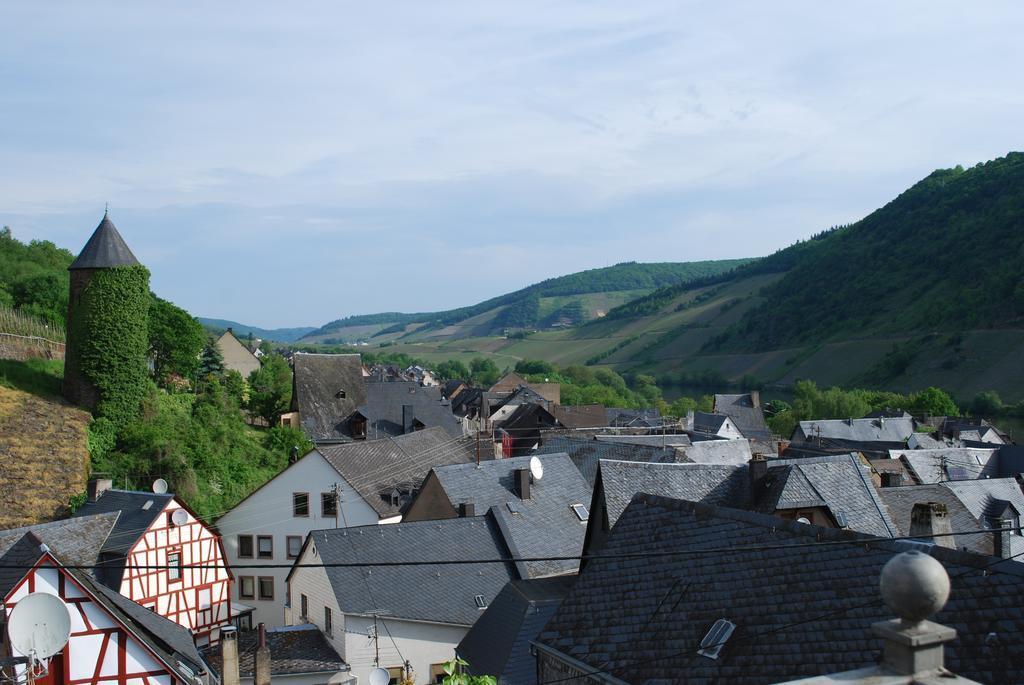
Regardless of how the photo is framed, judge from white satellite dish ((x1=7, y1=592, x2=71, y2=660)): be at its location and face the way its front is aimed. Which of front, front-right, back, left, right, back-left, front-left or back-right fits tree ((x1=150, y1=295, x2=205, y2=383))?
back

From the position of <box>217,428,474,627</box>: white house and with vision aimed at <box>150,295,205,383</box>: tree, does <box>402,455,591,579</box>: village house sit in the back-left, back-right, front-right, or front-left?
back-right

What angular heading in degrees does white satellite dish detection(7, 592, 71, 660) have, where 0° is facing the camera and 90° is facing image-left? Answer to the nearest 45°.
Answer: approximately 0°

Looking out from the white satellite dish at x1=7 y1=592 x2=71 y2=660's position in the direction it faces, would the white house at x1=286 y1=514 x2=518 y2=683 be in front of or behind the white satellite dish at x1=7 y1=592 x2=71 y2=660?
behind

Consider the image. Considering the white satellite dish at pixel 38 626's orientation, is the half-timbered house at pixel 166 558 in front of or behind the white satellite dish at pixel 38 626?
behind
